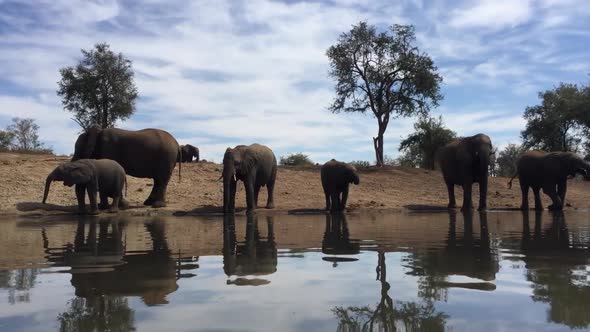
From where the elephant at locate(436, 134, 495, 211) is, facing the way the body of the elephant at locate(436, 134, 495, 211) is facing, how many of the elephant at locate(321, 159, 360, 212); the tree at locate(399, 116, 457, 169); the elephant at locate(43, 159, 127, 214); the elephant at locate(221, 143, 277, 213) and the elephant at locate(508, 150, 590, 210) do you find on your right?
3

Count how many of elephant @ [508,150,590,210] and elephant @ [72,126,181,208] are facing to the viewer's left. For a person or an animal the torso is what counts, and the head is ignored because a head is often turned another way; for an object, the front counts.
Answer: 1

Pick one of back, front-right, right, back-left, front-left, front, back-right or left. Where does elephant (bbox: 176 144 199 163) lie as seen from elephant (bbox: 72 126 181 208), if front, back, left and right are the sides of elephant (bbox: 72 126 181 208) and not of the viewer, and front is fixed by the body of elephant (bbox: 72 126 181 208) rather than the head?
right

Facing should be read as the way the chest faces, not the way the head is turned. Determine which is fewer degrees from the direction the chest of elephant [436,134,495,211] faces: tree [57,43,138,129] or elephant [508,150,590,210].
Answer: the elephant

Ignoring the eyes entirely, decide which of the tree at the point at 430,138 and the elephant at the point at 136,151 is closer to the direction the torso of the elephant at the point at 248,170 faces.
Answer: the elephant

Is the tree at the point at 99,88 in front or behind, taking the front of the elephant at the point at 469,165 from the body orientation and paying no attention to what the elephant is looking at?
behind

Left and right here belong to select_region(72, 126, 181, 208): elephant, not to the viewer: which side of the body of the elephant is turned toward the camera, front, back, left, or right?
left

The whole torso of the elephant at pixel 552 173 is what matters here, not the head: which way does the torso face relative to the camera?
to the viewer's right

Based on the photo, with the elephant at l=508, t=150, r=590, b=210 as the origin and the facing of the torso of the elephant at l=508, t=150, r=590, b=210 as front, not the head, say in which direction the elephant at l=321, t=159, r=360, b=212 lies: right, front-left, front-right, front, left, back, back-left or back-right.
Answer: back-right

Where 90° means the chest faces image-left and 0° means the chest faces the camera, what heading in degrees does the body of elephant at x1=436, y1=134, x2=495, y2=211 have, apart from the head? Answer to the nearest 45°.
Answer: approximately 315°

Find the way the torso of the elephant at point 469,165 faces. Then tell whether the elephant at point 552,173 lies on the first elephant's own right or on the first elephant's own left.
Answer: on the first elephant's own left
